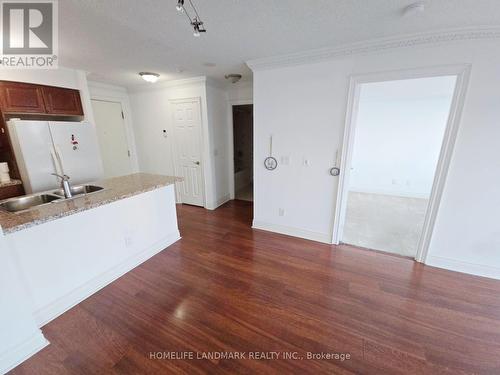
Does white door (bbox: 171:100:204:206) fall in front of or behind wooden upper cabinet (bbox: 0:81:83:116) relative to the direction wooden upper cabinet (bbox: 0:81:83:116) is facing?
in front

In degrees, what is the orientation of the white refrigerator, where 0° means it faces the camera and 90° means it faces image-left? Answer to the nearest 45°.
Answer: approximately 315°

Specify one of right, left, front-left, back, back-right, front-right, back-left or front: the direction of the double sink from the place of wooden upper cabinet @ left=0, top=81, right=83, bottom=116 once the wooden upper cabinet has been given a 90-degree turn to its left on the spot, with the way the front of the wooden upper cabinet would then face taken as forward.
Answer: back-right

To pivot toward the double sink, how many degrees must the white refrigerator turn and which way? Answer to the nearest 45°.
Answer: approximately 45° to its right

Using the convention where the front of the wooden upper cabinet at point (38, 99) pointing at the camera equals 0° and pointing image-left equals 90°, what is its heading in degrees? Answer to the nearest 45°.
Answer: approximately 315°

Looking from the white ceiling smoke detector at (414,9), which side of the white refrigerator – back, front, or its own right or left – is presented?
front

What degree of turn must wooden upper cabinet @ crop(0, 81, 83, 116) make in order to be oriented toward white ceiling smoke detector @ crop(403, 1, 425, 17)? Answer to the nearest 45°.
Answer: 0° — it already faces it

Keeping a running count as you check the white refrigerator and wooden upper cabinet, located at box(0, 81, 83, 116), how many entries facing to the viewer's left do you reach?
0

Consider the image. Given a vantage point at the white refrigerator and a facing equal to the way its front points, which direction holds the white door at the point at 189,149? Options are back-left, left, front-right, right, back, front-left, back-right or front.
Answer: front-left
